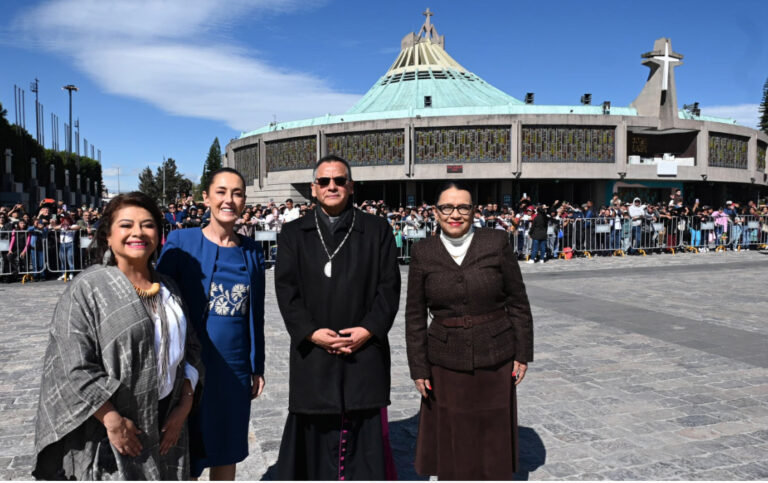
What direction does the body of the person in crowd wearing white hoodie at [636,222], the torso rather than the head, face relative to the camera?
toward the camera

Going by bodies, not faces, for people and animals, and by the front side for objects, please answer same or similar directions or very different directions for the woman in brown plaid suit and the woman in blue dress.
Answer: same or similar directions

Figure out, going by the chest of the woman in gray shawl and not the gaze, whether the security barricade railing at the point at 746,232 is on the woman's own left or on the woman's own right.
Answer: on the woman's own left

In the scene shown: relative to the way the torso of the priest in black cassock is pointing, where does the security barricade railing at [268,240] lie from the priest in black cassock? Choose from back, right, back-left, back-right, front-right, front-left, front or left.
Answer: back

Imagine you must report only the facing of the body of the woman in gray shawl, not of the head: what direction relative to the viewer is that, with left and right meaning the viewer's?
facing the viewer and to the right of the viewer

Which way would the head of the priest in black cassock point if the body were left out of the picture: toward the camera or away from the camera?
toward the camera

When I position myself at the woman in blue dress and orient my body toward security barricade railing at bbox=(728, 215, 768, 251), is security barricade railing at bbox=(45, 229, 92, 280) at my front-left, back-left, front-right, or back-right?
front-left

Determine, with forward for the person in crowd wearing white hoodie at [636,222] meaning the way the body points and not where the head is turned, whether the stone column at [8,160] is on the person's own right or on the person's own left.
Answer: on the person's own right

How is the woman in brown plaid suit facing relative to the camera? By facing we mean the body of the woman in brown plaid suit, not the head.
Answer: toward the camera

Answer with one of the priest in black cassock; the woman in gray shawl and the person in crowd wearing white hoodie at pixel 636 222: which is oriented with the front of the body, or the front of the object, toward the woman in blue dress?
the person in crowd wearing white hoodie

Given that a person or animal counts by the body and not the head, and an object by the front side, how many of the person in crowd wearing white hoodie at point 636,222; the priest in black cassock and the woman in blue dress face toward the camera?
3

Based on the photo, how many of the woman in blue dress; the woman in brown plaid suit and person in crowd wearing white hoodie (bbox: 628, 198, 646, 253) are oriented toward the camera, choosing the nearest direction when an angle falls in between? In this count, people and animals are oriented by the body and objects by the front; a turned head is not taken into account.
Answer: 3

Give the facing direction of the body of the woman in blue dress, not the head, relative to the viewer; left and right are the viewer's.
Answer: facing the viewer

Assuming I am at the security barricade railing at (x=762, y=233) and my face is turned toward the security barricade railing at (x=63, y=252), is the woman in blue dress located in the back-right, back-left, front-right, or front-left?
front-left

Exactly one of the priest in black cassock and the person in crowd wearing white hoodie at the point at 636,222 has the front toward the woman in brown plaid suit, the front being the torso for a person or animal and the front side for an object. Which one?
the person in crowd wearing white hoodie
